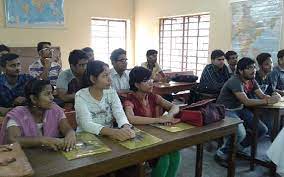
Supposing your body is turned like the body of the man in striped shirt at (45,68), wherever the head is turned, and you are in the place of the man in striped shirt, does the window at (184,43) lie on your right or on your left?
on your left

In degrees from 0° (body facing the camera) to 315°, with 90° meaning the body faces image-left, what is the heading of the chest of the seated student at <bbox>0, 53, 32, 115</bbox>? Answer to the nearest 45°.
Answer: approximately 315°

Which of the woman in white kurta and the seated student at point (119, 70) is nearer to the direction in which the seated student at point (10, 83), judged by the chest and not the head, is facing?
the woman in white kurta

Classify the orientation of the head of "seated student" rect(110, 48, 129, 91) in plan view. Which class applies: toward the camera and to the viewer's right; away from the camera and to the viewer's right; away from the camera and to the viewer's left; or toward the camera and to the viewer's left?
toward the camera and to the viewer's right

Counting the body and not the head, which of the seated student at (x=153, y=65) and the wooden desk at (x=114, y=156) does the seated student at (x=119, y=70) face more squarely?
the wooden desk

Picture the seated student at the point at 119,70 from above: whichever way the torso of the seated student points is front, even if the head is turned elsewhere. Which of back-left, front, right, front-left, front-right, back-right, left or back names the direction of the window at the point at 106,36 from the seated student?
back-left
